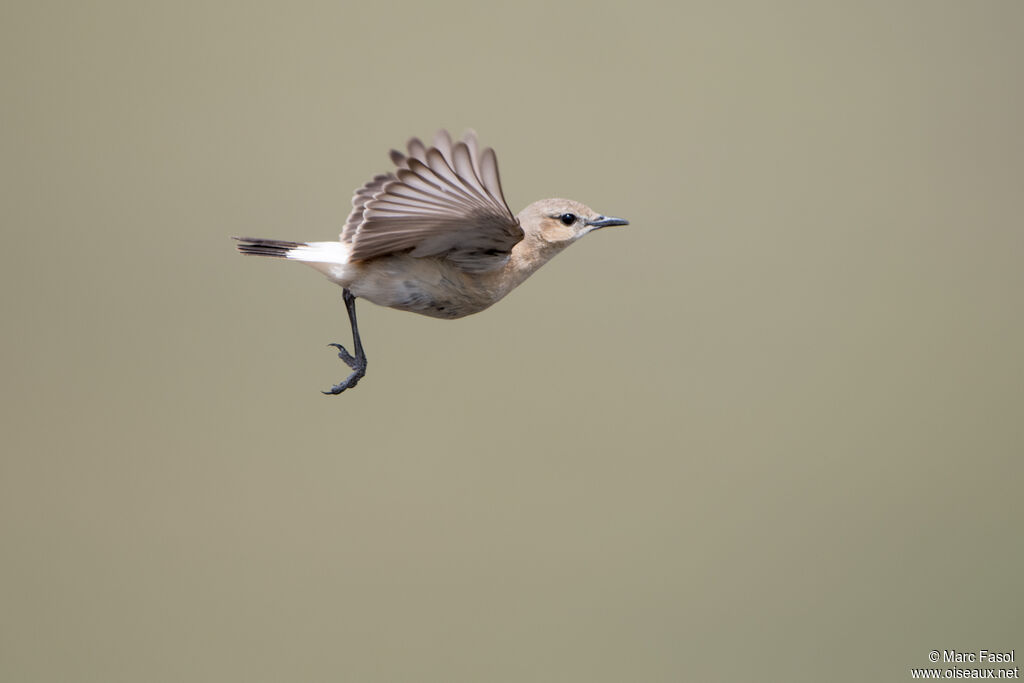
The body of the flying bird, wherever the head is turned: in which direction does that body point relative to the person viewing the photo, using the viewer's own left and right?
facing to the right of the viewer
